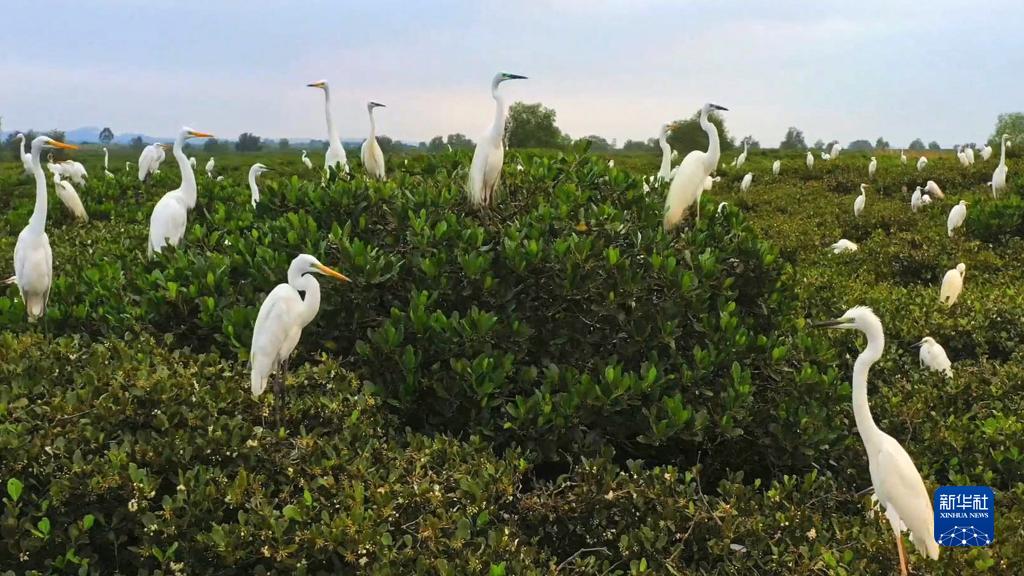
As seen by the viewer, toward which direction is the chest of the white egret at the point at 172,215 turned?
to the viewer's right

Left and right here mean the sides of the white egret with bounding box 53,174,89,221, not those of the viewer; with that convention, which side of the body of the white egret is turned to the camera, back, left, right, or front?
left

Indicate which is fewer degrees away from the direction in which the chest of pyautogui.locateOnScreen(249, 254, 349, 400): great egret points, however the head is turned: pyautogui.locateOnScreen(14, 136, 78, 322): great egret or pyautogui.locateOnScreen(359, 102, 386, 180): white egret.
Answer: the white egret

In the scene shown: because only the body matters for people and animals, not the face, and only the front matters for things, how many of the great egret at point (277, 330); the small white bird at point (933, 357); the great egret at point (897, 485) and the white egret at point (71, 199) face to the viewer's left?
3

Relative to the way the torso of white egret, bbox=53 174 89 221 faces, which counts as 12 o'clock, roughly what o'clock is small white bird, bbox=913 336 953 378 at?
The small white bird is roughly at 8 o'clock from the white egret.

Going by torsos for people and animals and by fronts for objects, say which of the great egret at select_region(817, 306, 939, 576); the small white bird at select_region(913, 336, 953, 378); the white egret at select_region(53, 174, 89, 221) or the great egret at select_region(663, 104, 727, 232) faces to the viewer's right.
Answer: the great egret at select_region(663, 104, 727, 232)

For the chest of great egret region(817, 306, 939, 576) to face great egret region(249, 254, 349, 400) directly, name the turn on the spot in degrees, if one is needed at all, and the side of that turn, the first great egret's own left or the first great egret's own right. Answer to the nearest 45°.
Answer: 0° — it already faces it

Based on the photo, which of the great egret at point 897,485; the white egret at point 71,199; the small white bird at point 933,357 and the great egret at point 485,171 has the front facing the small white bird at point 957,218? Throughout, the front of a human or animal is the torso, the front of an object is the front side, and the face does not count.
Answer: the great egret at point 485,171

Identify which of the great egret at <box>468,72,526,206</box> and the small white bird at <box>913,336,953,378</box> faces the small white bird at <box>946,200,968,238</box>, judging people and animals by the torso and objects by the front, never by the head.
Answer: the great egret

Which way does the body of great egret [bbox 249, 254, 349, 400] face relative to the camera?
to the viewer's right

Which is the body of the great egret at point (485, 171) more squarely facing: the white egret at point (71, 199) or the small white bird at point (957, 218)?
the small white bird

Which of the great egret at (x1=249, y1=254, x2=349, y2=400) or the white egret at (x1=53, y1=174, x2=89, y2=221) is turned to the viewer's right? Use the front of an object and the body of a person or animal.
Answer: the great egret
